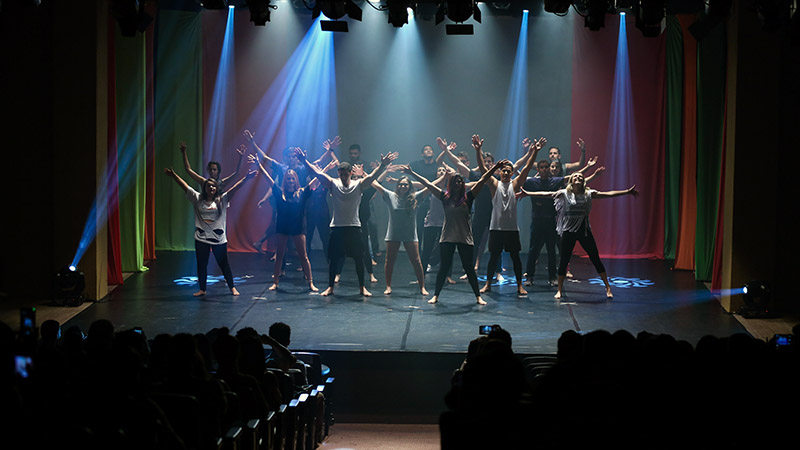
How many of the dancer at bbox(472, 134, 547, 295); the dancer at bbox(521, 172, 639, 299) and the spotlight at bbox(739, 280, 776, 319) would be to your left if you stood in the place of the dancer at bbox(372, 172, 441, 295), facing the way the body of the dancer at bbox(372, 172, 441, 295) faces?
3

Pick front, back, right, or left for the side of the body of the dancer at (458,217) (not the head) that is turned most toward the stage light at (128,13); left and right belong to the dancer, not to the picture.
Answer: right

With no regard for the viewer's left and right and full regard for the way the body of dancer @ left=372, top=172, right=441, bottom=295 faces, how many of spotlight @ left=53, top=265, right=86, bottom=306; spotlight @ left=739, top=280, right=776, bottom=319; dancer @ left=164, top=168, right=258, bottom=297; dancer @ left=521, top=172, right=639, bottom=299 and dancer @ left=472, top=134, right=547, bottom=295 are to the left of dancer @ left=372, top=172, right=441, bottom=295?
3

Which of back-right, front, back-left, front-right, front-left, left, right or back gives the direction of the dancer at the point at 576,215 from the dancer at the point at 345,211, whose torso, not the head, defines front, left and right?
left

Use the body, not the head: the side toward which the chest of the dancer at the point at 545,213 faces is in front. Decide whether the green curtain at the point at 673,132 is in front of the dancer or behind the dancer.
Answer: behind

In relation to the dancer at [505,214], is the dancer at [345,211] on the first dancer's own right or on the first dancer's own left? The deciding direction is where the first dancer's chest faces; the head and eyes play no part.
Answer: on the first dancer's own right

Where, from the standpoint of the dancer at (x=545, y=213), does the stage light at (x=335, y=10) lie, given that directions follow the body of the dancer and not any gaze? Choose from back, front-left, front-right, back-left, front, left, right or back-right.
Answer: front-right

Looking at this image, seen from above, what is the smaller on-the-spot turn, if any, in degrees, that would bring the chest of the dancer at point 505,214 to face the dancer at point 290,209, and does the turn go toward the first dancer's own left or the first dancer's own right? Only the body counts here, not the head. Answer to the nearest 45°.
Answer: approximately 90° to the first dancer's own right
